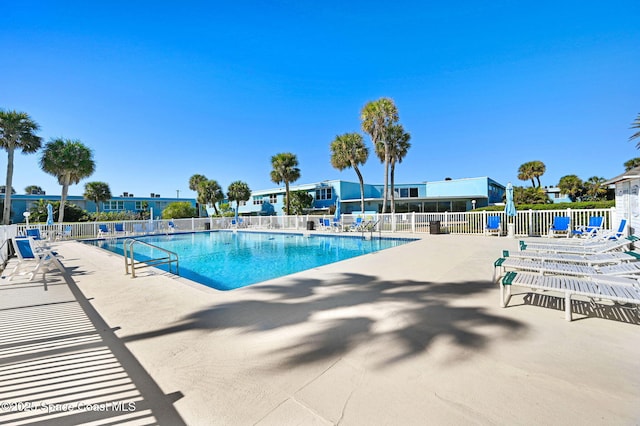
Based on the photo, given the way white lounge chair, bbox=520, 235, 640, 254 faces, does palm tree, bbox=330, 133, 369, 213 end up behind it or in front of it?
in front

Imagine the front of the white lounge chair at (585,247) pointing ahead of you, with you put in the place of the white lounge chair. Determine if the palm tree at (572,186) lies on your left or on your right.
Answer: on your right

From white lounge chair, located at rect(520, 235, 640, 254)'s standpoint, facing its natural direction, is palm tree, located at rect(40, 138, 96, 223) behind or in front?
in front

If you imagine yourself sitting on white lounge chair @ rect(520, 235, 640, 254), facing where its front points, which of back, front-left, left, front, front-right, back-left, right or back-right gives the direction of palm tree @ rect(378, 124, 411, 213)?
front-right

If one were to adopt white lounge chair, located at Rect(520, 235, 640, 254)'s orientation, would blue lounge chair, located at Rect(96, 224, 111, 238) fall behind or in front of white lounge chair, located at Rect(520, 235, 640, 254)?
in front

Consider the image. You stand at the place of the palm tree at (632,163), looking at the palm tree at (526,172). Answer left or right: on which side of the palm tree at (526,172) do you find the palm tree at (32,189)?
left

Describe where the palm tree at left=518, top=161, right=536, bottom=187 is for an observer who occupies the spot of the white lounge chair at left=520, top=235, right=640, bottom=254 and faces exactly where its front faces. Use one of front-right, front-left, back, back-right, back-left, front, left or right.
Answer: right

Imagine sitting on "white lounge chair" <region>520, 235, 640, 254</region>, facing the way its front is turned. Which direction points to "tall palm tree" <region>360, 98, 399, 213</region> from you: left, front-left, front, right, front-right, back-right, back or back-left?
front-right

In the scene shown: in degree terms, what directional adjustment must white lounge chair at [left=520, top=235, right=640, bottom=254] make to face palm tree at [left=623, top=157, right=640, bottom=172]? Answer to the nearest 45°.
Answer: approximately 90° to its right

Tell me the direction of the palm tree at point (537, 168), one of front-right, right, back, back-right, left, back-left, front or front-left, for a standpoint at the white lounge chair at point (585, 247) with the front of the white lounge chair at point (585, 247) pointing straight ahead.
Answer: right

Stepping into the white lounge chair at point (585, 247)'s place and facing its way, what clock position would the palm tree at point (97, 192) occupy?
The palm tree is roughly at 12 o'clock from the white lounge chair.

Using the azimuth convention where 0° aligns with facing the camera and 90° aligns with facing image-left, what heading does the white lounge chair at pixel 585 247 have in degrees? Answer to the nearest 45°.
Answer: approximately 90°

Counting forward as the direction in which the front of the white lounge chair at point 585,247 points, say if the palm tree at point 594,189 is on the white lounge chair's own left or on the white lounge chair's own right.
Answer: on the white lounge chair's own right
